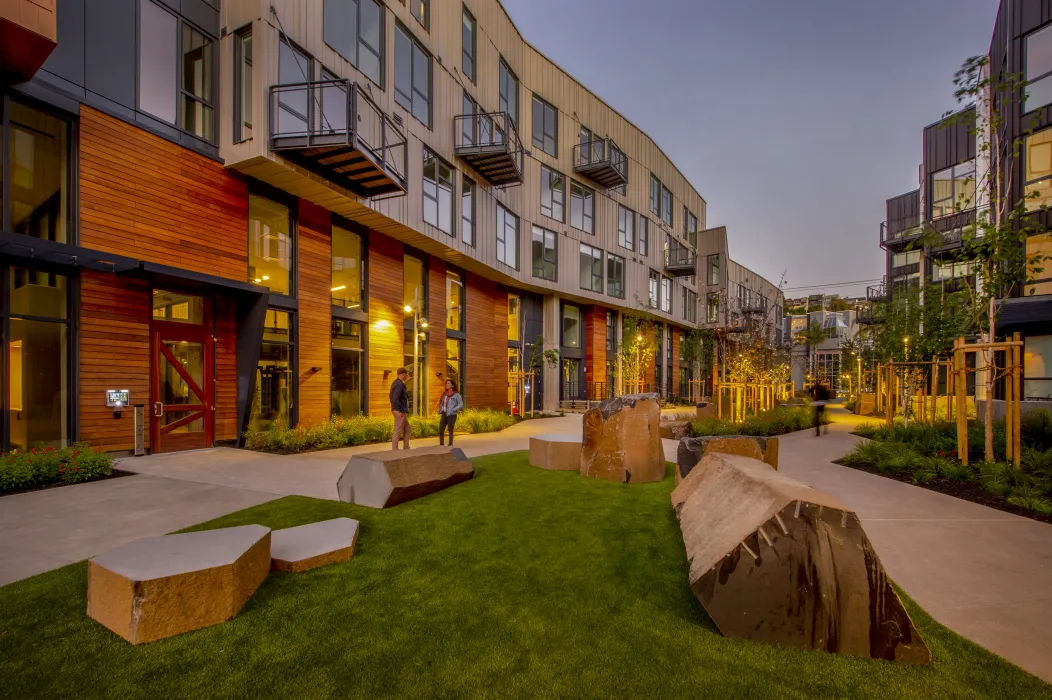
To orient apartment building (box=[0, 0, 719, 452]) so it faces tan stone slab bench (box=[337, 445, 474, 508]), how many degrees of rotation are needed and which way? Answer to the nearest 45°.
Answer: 0° — it already faces it

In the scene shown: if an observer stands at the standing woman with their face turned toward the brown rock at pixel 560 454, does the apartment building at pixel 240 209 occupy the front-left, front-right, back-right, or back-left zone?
back-right

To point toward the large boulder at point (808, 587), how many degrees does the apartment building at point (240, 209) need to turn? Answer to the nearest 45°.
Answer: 0° — it already faces it

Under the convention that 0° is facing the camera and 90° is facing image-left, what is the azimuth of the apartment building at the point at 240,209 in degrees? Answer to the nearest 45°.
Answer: approximately 315°

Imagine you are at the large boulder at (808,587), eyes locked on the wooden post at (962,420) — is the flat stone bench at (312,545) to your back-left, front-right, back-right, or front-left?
back-left
